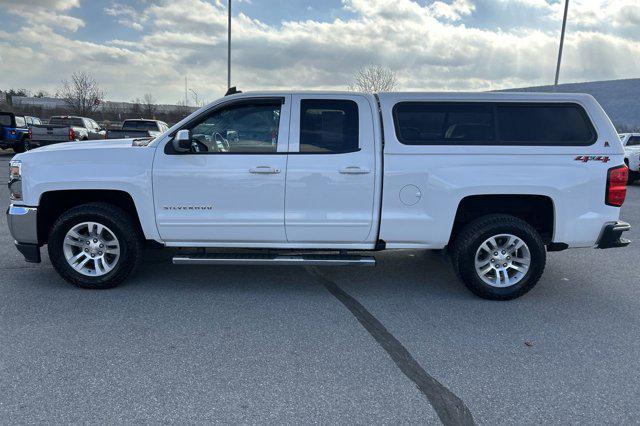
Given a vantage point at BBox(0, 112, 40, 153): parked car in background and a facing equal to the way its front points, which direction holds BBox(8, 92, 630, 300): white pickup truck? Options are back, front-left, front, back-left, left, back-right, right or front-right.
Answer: back-right

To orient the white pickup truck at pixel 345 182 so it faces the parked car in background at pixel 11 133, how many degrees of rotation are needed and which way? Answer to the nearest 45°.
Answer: approximately 45° to its right

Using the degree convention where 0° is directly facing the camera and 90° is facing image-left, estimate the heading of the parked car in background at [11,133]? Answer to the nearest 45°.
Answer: approximately 225°

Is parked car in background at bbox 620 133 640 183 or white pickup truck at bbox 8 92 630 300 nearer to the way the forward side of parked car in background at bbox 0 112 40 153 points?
the parked car in background

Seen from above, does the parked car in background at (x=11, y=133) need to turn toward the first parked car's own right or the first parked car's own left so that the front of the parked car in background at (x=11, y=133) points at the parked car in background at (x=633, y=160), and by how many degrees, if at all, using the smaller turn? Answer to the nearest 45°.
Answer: approximately 90° to the first parked car's own right

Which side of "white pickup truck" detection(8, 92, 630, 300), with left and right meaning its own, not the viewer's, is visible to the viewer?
left
